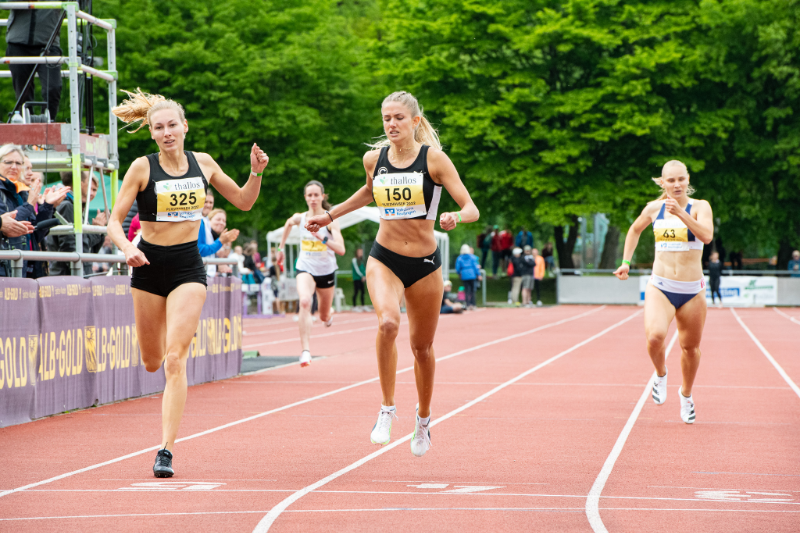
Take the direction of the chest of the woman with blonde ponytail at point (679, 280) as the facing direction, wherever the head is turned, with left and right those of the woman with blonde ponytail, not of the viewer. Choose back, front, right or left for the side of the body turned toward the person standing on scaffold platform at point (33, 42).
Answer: right

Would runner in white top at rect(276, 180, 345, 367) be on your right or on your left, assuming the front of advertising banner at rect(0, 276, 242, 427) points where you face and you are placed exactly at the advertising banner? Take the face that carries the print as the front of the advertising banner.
on your left

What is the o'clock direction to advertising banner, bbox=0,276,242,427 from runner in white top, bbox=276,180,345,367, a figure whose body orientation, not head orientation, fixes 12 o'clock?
The advertising banner is roughly at 1 o'clock from the runner in white top.

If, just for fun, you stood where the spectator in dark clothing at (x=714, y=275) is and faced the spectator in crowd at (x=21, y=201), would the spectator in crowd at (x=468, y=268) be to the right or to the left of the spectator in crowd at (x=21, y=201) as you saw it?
right

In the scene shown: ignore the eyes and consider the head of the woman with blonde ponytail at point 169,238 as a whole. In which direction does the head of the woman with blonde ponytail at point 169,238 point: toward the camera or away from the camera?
toward the camera

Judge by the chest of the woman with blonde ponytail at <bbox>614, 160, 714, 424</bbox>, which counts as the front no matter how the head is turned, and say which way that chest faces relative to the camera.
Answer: toward the camera

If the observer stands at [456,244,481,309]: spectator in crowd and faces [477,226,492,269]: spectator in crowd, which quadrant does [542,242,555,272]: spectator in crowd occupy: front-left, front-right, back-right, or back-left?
front-right

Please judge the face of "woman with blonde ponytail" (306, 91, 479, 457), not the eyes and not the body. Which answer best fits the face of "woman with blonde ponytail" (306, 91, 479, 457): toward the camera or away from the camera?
toward the camera

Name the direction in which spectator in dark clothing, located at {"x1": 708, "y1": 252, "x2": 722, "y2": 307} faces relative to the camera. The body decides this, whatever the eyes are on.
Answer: toward the camera

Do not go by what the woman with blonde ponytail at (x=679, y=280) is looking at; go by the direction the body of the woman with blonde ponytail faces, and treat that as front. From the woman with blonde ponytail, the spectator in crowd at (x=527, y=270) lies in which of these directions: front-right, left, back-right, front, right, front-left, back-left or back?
back

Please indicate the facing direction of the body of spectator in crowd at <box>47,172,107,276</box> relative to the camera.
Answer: to the viewer's right

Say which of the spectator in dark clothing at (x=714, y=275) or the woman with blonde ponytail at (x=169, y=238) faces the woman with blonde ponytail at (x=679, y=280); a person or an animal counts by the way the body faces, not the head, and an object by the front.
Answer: the spectator in dark clothing

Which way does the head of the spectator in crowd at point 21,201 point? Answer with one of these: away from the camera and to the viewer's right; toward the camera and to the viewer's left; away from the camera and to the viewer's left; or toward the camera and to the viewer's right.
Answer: toward the camera and to the viewer's right

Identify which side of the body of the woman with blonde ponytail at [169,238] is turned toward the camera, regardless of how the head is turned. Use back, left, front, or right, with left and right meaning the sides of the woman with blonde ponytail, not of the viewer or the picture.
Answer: front
